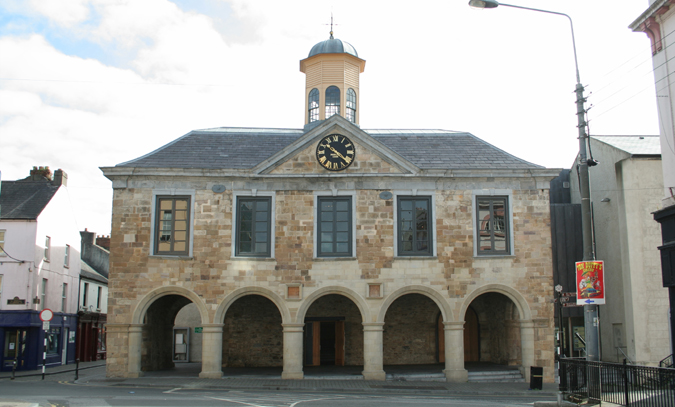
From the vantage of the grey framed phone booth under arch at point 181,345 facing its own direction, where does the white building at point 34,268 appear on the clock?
The white building is roughly at 3 o'clock from the grey framed phone booth under arch.

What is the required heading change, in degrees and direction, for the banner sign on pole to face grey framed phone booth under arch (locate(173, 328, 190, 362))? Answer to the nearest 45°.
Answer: approximately 135° to its right

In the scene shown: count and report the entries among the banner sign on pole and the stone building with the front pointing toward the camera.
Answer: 2
